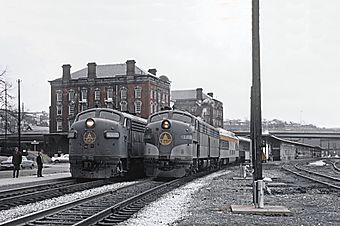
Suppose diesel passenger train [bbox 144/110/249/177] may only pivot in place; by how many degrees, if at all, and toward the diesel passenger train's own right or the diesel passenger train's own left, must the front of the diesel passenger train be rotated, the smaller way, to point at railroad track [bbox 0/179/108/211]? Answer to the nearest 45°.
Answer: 0° — it already faces it

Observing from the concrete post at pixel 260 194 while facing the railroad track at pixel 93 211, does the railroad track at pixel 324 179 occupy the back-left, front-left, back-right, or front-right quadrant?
back-right

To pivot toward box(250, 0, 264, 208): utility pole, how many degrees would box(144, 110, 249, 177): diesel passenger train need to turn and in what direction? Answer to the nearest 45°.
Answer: approximately 45° to its left

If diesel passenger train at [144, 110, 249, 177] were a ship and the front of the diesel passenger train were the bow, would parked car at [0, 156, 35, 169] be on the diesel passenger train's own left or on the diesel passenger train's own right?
on the diesel passenger train's own right

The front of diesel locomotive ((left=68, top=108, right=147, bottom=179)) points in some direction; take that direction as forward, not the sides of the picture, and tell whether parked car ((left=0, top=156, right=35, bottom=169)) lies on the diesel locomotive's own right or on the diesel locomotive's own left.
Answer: on the diesel locomotive's own right

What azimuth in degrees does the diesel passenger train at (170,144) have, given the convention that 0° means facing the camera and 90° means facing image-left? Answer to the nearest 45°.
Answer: approximately 45°
